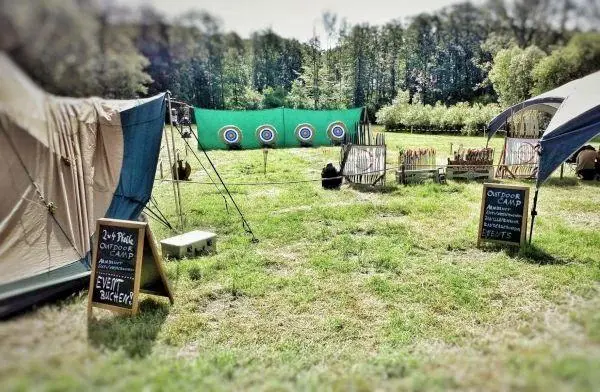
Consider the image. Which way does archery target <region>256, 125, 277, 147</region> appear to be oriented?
toward the camera

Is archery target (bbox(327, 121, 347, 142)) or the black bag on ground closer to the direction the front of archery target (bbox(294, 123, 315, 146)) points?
the black bag on ground

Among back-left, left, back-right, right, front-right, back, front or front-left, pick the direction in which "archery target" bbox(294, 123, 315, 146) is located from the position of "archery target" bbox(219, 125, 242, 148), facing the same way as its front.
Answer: left

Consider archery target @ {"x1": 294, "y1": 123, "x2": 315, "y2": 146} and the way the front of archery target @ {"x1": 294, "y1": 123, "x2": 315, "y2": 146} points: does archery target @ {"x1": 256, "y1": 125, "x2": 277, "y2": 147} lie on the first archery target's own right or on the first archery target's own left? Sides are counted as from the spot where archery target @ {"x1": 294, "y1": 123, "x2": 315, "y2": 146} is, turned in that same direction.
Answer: on the first archery target's own right

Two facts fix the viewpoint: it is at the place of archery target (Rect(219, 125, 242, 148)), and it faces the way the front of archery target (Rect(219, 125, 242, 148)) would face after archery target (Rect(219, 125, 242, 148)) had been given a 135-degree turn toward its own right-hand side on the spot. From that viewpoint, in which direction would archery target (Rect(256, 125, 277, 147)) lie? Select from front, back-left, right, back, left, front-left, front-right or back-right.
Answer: back-right

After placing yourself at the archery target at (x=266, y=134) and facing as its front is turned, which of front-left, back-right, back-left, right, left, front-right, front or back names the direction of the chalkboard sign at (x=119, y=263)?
front

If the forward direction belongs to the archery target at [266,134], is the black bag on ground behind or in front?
in front

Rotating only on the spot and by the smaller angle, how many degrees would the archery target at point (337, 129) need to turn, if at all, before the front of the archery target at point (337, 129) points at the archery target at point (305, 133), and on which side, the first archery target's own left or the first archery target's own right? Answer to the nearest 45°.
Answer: approximately 90° to the first archery target's own right

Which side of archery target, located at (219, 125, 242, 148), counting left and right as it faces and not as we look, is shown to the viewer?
front

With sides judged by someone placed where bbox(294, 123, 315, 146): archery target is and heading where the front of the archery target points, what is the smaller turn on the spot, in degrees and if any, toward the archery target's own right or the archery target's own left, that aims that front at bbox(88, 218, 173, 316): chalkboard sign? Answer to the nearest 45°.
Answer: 0° — it already faces it
